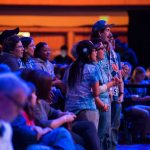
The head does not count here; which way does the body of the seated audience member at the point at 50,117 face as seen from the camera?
to the viewer's right

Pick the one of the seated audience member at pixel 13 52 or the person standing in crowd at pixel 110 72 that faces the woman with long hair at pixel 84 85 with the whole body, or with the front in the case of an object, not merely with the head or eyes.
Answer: the seated audience member

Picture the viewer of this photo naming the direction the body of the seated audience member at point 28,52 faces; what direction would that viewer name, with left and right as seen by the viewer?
facing to the right of the viewer

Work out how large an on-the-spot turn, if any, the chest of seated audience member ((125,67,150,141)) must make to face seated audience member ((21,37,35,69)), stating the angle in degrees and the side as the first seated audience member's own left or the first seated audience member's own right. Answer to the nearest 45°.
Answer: approximately 90° to the first seated audience member's own right

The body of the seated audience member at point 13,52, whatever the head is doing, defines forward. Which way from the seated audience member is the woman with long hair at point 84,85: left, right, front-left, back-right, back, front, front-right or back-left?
front

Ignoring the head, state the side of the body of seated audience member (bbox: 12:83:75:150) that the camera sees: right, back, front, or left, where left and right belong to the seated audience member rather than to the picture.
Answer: right

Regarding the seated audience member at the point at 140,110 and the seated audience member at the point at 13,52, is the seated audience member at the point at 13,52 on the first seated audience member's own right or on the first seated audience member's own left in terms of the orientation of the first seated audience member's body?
on the first seated audience member's own right

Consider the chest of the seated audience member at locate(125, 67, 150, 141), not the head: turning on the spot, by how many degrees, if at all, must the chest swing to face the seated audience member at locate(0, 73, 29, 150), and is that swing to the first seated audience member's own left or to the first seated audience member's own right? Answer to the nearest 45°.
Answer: approximately 45° to the first seated audience member's own right

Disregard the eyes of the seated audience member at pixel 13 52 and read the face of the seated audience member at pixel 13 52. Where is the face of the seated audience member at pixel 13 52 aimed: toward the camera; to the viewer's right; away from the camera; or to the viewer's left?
to the viewer's right
